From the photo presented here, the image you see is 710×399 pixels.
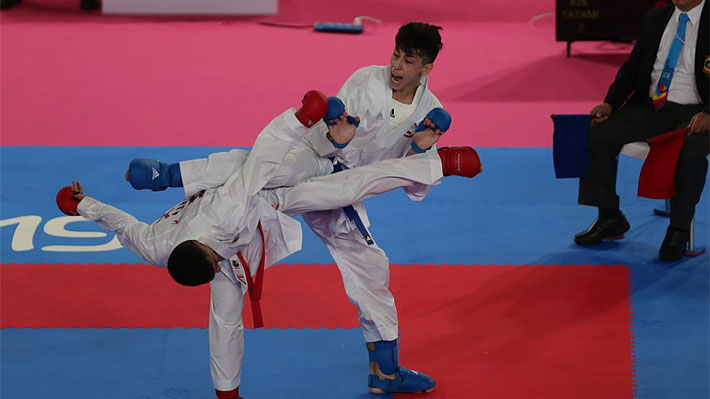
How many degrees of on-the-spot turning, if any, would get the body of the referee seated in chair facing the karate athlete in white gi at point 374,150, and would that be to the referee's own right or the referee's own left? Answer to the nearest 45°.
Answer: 0° — they already face them

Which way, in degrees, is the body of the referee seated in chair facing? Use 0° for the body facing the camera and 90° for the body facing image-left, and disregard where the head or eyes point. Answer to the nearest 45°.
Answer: approximately 45°

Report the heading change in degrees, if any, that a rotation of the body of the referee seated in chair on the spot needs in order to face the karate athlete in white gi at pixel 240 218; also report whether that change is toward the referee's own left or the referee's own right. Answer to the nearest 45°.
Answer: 0° — they already face them
